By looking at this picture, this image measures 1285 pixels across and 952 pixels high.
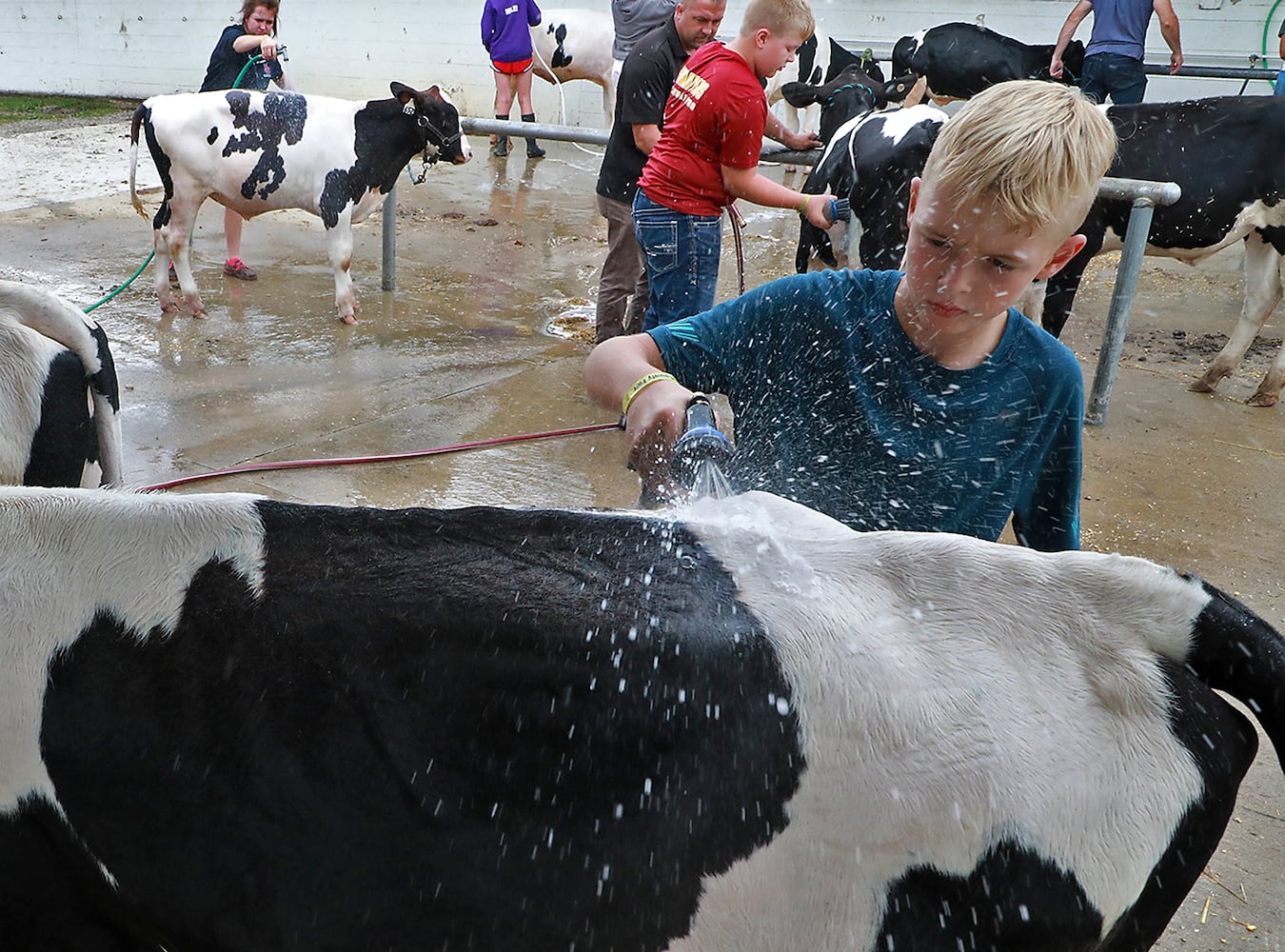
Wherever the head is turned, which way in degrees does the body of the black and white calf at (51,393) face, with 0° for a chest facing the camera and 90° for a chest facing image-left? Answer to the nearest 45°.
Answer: approximately 90°

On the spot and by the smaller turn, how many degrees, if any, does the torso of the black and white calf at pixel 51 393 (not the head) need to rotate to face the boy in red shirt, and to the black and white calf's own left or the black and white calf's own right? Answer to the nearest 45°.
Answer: approximately 135° to the black and white calf's own right

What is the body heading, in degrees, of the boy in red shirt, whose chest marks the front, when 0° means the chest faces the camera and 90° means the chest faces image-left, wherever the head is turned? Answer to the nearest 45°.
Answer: approximately 225°

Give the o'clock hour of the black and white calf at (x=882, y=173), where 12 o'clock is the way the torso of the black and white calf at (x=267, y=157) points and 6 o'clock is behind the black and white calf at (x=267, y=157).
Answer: the black and white calf at (x=882, y=173) is roughly at 1 o'clock from the black and white calf at (x=267, y=157).

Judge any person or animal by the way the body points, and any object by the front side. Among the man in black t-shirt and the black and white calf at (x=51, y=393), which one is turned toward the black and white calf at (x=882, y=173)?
the man in black t-shirt

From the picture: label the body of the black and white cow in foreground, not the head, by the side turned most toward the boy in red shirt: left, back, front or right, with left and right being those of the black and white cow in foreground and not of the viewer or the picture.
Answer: right

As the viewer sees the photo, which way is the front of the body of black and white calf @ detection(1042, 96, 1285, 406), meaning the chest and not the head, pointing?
to the viewer's left

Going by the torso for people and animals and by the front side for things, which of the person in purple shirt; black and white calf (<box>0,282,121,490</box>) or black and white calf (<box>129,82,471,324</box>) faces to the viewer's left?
black and white calf (<box>0,282,121,490</box>)

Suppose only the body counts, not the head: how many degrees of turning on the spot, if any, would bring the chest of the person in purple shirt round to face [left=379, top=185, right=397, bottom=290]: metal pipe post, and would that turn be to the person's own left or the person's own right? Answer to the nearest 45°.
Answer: approximately 180°

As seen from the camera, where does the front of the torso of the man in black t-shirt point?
to the viewer's right
